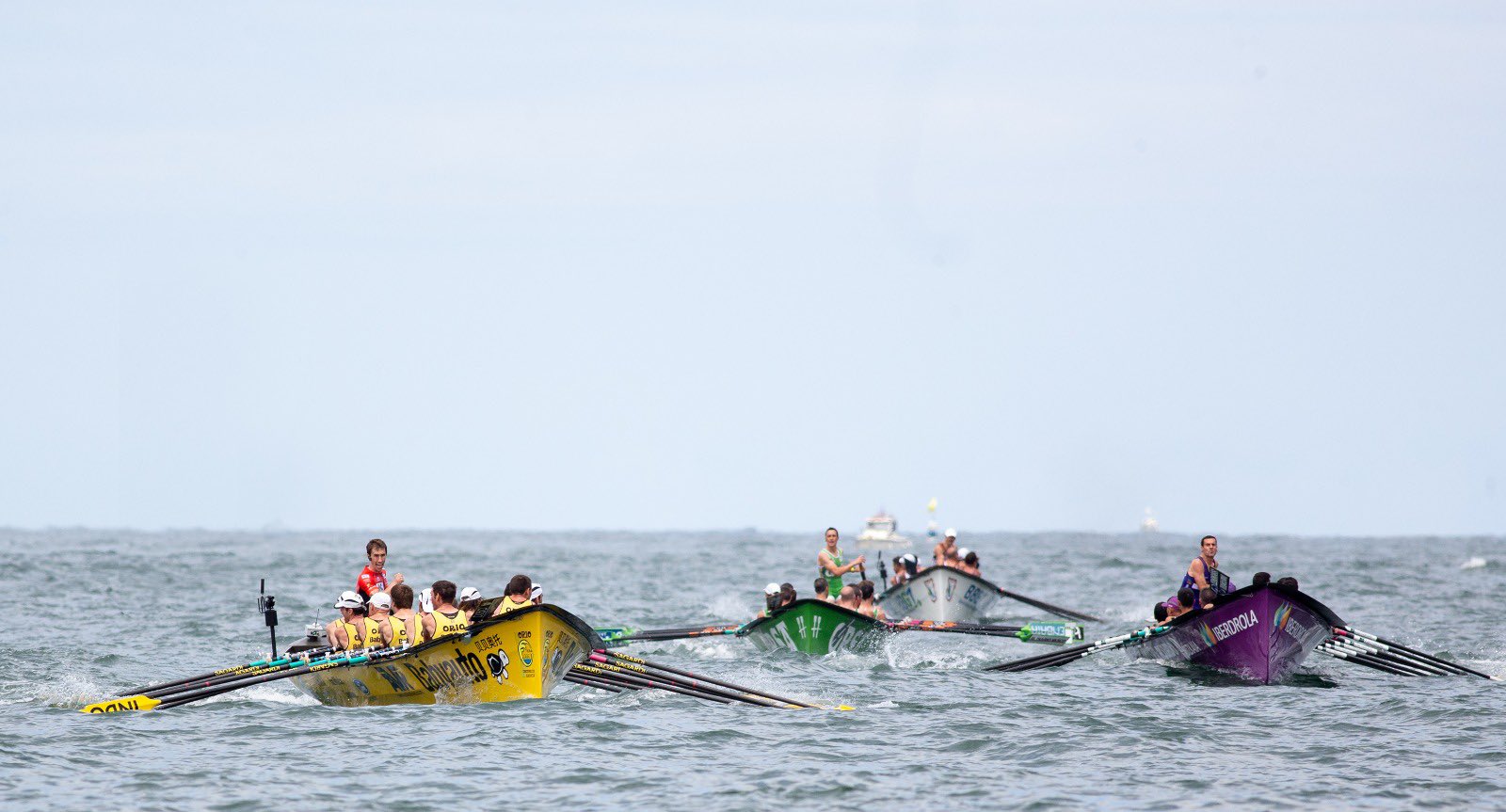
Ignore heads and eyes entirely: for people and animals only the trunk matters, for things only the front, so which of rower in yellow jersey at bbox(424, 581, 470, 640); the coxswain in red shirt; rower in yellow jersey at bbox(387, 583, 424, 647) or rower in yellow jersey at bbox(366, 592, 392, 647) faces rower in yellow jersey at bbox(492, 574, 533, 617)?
the coxswain in red shirt

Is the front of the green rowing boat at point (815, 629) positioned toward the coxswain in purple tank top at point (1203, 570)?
no

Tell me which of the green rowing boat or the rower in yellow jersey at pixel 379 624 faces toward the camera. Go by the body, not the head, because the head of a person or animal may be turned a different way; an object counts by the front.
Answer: the green rowing boat

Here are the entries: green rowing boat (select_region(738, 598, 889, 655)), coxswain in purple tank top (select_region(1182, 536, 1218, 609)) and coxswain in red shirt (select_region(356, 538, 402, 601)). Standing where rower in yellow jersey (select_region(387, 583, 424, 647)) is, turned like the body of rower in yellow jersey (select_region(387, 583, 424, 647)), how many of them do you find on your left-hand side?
0

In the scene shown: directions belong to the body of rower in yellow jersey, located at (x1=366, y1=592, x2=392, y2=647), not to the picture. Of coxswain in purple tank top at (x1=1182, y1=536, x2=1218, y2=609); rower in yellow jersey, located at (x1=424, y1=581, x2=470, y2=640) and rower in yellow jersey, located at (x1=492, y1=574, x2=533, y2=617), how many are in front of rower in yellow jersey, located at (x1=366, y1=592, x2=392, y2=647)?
0

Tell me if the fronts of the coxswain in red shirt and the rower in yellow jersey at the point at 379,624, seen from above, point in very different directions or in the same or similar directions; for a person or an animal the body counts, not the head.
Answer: very different directions

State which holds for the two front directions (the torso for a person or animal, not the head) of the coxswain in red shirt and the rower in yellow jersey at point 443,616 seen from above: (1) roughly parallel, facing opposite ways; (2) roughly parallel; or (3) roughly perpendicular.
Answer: roughly parallel, facing opposite ways

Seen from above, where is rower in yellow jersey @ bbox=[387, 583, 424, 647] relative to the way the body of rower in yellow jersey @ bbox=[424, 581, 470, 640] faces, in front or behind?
in front

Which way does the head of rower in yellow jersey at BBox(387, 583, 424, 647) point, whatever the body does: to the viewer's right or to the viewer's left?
to the viewer's left

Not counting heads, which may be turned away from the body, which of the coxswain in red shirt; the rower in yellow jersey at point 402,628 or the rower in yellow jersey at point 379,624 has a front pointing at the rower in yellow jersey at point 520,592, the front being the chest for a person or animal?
the coxswain in red shirt

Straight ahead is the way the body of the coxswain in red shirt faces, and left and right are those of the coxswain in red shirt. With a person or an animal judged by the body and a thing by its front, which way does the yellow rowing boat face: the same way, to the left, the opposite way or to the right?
the same way

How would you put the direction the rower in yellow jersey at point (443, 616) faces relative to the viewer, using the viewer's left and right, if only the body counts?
facing away from the viewer and to the left of the viewer

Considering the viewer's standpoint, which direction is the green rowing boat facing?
facing the viewer

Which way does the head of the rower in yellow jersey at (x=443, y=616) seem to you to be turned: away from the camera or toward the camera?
away from the camera

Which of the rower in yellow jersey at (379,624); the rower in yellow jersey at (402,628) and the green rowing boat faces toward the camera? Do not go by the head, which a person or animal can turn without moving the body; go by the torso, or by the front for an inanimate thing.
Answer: the green rowing boat

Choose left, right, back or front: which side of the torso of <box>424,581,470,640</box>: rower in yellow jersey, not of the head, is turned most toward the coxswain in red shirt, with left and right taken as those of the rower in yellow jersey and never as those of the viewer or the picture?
front

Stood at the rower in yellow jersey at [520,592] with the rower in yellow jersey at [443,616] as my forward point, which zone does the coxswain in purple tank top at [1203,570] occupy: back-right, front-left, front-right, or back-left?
back-right

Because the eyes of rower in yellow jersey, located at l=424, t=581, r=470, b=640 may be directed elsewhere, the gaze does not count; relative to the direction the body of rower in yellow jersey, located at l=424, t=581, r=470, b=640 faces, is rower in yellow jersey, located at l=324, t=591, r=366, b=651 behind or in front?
in front

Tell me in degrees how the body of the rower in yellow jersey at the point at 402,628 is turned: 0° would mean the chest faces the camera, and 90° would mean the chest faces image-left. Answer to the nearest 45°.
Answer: approximately 135°

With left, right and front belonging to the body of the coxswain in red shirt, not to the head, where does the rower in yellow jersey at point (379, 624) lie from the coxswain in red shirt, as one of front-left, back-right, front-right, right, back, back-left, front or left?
front-right

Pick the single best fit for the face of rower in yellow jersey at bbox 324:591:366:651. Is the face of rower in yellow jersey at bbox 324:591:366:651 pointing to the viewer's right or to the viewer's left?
to the viewer's left

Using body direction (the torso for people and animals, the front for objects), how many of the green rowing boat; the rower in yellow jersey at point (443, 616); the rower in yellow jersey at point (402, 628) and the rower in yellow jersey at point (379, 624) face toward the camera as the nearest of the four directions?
1
